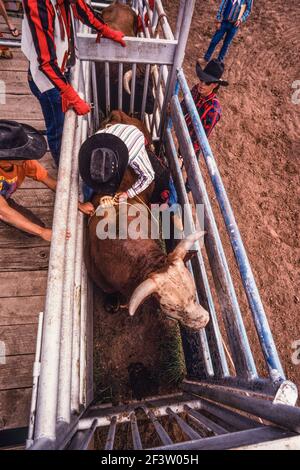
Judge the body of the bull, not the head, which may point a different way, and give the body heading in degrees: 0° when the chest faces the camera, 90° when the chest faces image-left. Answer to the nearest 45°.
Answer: approximately 0°
